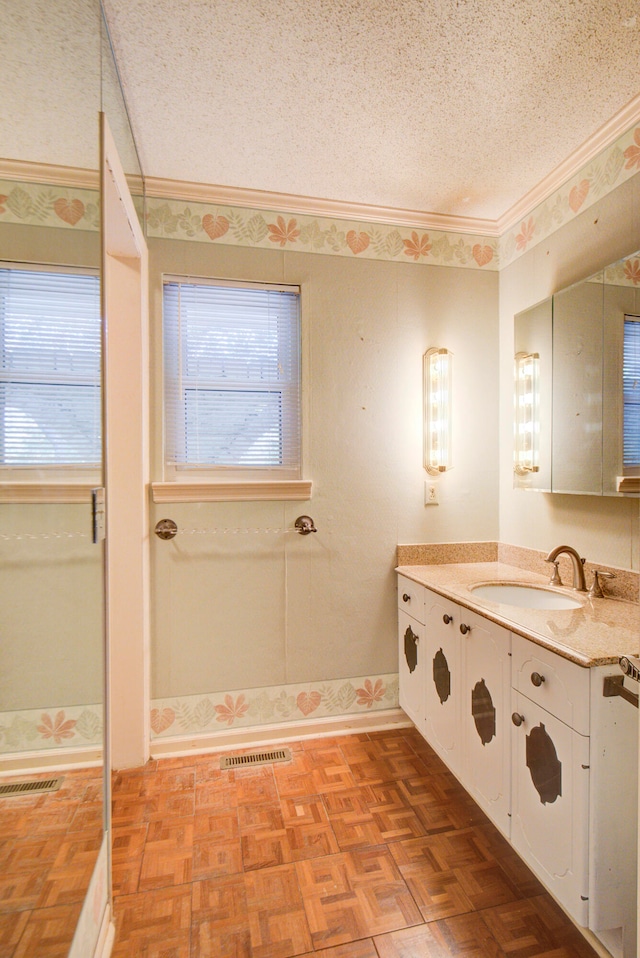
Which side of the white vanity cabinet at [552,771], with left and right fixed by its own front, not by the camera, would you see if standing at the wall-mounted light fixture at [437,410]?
right

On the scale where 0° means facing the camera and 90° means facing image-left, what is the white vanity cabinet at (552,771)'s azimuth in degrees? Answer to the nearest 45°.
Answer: approximately 45°

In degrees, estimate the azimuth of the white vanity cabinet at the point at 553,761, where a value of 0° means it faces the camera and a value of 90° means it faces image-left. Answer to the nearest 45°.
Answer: approximately 45°

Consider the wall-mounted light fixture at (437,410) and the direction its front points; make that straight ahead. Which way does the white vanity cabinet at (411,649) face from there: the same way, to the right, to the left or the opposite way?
to the right

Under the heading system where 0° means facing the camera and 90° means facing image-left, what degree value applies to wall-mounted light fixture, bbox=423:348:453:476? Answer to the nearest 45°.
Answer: approximately 315°

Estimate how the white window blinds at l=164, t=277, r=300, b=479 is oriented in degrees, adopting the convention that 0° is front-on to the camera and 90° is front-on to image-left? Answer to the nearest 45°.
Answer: approximately 0°
